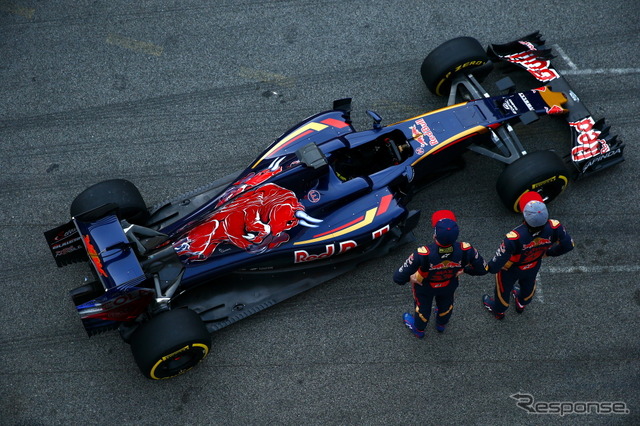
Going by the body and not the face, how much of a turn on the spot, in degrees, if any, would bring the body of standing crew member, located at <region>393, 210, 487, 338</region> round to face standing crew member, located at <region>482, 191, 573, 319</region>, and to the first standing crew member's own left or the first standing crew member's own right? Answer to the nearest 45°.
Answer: approximately 90° to the first standing crew member's own right

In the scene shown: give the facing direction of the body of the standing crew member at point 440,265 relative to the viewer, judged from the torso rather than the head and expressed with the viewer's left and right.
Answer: facing away from the viewer

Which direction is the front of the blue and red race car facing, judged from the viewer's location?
facing away from the viewer and to the right of the viewer
